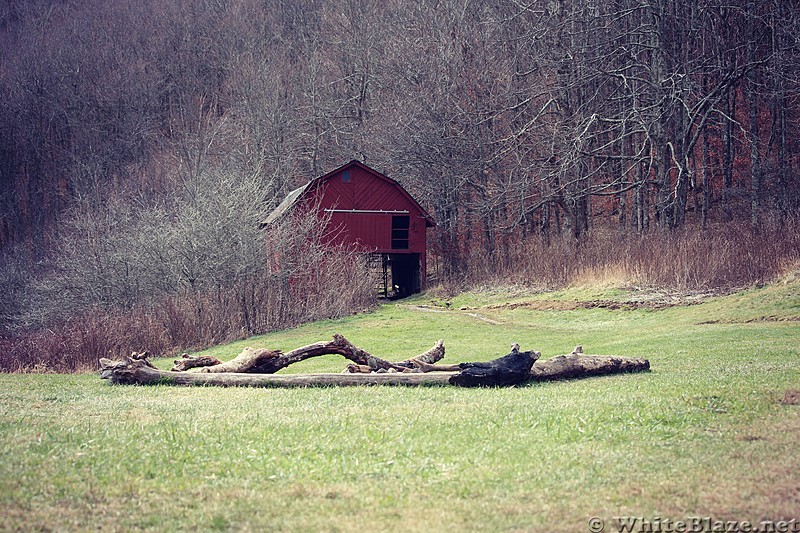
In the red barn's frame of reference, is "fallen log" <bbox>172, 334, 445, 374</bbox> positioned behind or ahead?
ahead

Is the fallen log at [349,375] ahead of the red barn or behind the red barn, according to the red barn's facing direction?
ahead

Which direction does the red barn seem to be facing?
toward the camera
